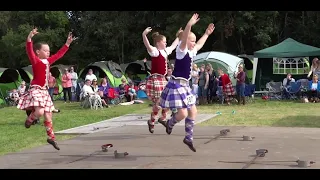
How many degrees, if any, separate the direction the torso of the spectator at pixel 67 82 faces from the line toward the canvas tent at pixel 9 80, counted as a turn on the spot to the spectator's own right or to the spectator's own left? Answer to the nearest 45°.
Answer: approximately 135° to the spectator's own right

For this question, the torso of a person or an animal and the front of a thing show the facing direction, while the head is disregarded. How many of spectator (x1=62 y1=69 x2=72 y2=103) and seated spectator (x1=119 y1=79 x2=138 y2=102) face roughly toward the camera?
2

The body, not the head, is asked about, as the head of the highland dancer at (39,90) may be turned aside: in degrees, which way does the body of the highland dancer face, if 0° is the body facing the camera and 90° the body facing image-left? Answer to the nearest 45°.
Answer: approximately 315°

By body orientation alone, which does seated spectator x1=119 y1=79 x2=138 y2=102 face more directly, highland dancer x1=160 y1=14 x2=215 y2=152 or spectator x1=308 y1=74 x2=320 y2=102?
the highland dancer

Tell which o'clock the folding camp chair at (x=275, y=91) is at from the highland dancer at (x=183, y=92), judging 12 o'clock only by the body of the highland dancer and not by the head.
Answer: The folding camp chair is roughly at 8 o'clock from the highland dancer.

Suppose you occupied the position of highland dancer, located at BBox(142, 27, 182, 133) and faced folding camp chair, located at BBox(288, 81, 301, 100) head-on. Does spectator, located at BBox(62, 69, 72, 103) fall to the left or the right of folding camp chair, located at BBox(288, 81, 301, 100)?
left

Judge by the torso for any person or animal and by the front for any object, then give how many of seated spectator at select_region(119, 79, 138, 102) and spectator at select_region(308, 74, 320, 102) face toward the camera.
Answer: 2

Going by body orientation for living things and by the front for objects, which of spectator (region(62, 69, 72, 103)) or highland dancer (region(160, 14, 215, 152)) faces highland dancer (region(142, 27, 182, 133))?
the spectator
